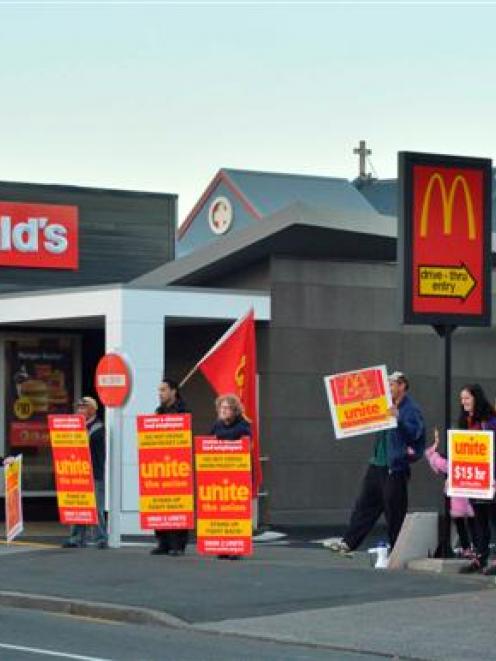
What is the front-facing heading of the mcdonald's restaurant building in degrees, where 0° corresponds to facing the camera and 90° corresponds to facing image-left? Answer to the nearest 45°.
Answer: approximately 0°

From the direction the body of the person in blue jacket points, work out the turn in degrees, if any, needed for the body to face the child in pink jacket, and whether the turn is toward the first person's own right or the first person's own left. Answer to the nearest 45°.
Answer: approximately 135° to the first person's own left

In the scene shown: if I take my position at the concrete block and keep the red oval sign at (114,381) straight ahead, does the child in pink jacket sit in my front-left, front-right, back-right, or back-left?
back-right

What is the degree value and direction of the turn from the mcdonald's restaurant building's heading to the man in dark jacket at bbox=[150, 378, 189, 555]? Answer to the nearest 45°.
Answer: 0° — it already faces them

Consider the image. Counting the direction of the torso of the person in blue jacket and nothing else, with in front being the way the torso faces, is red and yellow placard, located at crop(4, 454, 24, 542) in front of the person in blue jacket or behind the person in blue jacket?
in front

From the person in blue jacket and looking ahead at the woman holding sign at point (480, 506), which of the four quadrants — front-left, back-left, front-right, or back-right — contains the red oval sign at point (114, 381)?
back-right

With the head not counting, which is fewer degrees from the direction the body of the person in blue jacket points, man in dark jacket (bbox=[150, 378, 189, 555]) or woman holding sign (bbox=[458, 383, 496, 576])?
the man in dark jacket

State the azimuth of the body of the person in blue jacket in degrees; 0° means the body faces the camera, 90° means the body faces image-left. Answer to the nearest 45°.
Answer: approximately 90°
